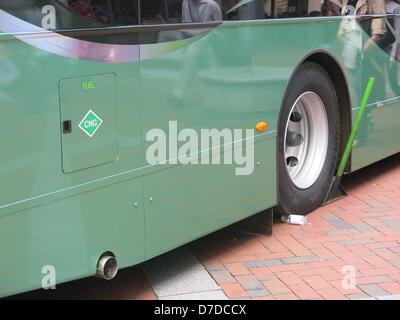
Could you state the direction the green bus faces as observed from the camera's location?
facing away from the viewer and to the right of the viewer

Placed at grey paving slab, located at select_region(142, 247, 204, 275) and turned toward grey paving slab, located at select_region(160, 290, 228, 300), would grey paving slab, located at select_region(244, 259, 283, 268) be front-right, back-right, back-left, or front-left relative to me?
front-left

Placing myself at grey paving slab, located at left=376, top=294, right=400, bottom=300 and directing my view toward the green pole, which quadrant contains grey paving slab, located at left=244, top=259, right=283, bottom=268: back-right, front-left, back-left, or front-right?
front-left

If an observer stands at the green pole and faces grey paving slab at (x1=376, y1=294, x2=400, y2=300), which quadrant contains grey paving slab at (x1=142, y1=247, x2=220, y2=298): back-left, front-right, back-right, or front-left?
front-right

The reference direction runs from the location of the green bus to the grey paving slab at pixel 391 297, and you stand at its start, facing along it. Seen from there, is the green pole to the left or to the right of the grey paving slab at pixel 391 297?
left

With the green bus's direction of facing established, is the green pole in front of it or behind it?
in front
